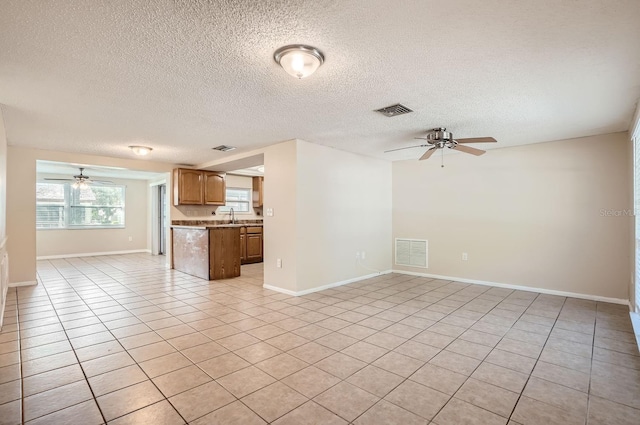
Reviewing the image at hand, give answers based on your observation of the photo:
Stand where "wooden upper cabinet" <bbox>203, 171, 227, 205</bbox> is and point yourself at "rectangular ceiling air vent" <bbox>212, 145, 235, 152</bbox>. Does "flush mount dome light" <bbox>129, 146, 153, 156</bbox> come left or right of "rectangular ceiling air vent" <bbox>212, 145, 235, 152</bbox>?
right

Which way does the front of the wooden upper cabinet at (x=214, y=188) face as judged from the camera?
facing the viewer and to the right of the viewer

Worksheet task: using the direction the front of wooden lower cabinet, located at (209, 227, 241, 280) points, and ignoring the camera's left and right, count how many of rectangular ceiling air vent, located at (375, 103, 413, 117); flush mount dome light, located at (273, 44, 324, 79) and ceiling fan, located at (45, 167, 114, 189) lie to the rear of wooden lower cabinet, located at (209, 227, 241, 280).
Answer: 1

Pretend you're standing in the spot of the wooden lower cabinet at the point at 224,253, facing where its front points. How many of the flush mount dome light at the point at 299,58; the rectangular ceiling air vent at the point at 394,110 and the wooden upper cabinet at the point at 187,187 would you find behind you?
1

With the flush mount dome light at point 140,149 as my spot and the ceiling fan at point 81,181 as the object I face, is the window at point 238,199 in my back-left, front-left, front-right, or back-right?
front-right

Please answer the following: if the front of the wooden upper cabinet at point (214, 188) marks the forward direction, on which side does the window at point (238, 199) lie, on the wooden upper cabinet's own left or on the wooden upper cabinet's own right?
on the wooden upper cabinet's own left

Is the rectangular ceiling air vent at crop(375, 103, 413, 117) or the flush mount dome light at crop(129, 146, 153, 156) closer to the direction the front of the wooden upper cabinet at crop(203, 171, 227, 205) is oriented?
the rectangular ceiling air vent

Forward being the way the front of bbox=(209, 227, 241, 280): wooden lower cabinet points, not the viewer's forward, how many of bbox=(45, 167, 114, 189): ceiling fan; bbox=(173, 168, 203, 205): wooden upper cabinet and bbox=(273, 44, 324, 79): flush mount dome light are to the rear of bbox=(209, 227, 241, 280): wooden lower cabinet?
2

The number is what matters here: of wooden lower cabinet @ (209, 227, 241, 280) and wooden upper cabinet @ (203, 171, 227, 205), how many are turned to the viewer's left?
0

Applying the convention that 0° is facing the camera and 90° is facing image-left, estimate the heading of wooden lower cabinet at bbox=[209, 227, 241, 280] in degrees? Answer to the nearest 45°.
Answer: approximately 315°

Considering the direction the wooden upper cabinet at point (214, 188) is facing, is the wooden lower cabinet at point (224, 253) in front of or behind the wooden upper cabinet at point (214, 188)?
in front

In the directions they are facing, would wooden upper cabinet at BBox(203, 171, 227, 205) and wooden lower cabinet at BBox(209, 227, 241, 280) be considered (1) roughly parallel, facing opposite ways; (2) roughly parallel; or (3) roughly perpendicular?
roughly parallel

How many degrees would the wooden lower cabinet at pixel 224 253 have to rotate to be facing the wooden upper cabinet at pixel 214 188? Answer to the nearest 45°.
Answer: approximately 135° to its left
